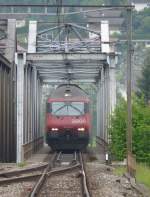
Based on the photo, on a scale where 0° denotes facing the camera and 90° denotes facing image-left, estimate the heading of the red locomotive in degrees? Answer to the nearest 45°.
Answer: approximately 0°
